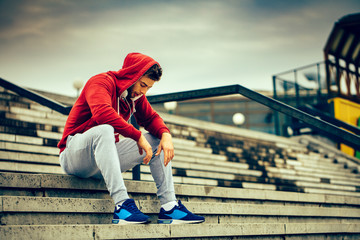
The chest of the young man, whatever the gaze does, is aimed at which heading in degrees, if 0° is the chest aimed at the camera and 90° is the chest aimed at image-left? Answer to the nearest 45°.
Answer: approximately 315°

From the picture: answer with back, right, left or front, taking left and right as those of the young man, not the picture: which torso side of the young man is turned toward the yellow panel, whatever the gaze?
left

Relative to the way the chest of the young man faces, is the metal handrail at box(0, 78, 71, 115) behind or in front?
behind
